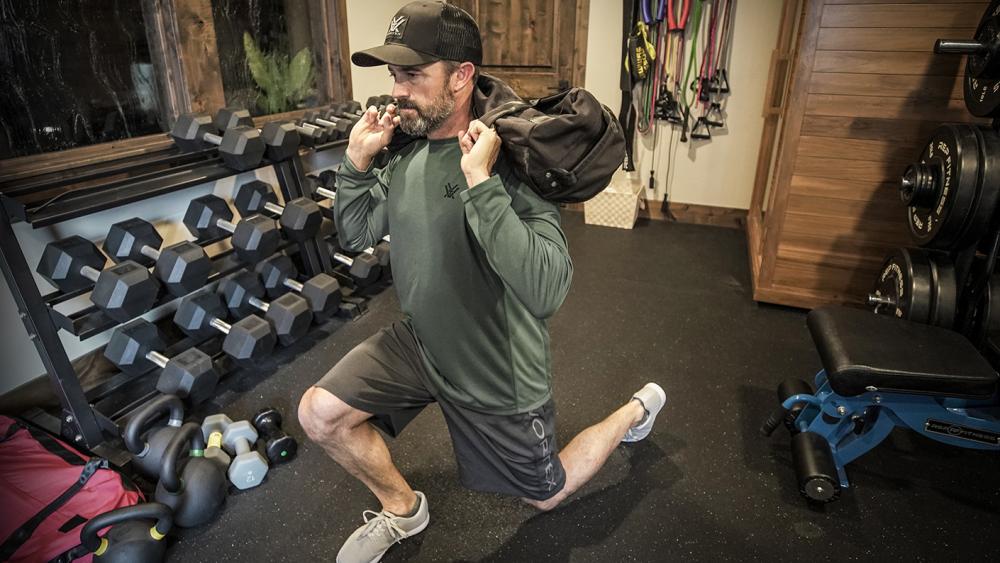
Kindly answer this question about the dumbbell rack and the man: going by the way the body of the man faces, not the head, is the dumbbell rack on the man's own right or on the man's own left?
on the man's own right

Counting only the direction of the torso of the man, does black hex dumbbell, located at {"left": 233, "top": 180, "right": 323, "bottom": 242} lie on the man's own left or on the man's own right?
on the man's own right

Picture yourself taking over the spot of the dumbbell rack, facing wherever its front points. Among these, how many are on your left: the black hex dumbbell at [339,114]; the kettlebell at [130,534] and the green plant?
2

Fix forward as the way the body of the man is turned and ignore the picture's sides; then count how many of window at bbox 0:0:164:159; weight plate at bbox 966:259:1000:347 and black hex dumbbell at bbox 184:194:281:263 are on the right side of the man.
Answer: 2

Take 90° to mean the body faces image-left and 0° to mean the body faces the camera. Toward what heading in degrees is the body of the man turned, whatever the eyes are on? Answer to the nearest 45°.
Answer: approximately 45°

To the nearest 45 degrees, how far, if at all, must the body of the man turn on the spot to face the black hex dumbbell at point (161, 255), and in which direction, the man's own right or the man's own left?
approximately 90° to the man's own right

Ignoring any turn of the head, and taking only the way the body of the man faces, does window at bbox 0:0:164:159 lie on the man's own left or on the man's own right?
on the man's own right

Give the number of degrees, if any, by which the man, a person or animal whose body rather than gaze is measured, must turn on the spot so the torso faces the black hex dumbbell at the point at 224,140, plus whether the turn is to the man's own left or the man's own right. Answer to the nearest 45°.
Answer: approximately 90° to the man's own right

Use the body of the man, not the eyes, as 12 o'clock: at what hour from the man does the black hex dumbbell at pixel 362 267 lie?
The black hex dumbbell is roughly at 4 o'clock from the man.
